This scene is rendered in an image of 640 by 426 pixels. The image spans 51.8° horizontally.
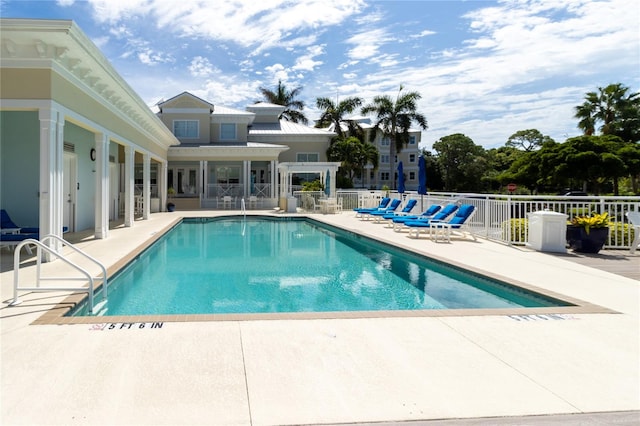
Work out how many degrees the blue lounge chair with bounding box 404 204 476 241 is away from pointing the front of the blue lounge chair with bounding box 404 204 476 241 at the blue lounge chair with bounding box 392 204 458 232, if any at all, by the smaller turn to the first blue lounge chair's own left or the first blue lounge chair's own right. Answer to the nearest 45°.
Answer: approximately 90° to the first blue lounge chair's own right

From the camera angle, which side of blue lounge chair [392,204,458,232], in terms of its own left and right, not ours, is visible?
left

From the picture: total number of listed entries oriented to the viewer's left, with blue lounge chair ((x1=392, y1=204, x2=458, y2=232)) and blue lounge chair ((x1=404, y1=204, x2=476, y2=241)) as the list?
2

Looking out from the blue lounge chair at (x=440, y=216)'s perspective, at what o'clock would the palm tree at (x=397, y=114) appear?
The palm tree is roughly at 3 o'clock from the blue lounge chair.

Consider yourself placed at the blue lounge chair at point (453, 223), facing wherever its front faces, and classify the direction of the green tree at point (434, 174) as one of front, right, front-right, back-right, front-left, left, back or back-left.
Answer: right

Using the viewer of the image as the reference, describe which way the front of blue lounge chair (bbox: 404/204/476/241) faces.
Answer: facing to the left of the viewer

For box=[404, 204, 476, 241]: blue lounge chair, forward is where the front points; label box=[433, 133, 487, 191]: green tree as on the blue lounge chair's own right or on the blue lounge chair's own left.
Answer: on the blue lounge chair's own right

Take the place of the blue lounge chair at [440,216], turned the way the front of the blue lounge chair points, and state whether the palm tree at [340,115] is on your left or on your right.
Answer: on your right

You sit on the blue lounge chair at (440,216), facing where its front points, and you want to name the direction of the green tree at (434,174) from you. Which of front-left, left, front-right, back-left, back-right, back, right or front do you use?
right

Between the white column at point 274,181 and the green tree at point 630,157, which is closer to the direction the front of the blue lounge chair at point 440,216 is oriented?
the white column
